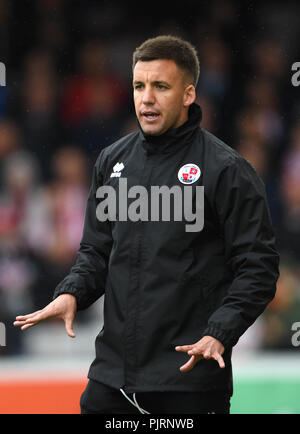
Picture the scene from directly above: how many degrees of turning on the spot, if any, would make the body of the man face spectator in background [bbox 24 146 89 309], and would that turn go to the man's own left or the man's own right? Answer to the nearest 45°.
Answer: approximately 135° to the man's own right

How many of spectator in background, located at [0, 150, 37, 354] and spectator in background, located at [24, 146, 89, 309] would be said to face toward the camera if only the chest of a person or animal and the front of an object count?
2

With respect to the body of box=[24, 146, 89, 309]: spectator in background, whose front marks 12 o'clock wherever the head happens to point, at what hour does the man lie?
The man is roughly at 12 o'clock from the spectator in background.

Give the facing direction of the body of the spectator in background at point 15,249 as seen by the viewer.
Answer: toward the camera

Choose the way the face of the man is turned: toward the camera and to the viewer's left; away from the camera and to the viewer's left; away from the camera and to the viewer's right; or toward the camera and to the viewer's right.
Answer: toward the camera and to the viewer's left

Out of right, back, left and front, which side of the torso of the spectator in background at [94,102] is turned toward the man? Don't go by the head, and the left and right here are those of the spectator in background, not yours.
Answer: front

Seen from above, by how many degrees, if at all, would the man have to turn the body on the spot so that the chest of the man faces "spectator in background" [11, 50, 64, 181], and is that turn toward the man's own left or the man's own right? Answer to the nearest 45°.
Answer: approximately 135° to the man's own right

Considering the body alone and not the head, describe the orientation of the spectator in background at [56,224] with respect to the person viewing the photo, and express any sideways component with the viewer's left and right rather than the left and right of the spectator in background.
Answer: facing the viewer

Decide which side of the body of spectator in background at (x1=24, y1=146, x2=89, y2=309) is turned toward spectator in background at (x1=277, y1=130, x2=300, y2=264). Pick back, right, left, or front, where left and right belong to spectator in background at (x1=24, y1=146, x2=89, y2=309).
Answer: left
